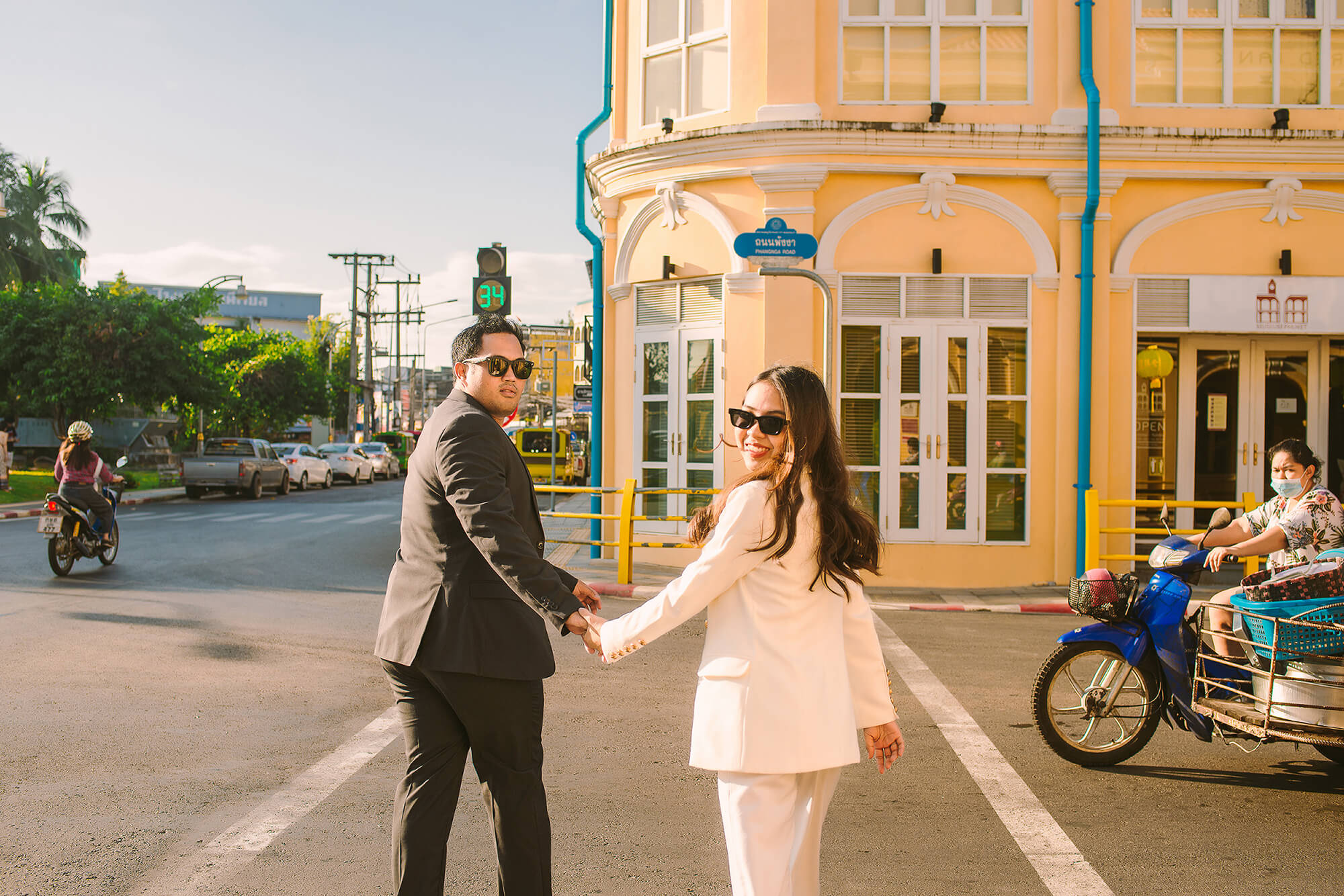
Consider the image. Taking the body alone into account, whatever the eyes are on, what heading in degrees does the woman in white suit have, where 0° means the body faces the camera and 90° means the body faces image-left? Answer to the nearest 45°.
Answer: approximately 135°

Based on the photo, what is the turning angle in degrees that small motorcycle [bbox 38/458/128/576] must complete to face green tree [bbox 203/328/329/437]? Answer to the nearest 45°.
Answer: approximately 45° to its left

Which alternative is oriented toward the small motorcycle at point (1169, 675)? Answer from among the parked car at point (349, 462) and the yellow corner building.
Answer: the yellow corner building

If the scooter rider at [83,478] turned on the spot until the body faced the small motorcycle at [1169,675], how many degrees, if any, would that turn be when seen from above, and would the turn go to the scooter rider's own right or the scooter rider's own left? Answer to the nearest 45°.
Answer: approximately 90° to the scooter rider's own right

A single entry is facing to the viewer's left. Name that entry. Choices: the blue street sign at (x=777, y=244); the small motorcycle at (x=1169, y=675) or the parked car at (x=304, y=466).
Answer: the small motorcycle

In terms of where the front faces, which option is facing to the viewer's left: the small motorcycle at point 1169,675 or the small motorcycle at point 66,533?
the small motorcycle at point 1169,675

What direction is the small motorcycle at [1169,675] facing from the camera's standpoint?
to the viewer's left
